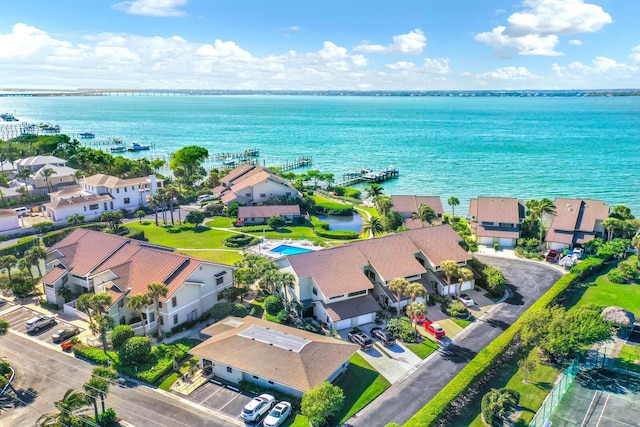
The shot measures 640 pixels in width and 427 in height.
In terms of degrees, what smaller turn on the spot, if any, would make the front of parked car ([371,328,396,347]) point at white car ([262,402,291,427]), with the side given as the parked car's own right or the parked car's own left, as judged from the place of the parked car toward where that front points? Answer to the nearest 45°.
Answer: approximately 90° to the parked car's own left

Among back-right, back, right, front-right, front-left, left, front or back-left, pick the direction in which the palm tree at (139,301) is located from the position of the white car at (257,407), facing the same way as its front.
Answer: left

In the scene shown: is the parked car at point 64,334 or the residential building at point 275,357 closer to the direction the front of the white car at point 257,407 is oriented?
the residential building

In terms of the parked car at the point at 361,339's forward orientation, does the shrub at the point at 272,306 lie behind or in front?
in front

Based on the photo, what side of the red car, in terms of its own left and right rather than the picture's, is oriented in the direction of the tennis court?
back

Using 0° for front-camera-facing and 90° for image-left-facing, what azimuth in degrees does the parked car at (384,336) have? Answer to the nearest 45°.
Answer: approximately 135°

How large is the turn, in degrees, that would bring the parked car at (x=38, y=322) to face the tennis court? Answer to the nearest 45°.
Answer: approximately 90° to its right

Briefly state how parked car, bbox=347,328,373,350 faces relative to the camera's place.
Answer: facing away from the viewer and to the left of the viewer

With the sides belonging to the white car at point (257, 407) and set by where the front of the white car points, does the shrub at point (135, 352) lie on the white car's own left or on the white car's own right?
on the white car's own left

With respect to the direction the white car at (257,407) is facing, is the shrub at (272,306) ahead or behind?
ahead

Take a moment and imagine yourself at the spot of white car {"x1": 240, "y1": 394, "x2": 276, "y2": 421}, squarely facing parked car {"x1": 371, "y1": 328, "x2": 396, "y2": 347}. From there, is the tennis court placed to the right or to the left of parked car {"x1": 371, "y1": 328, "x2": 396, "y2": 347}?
right
